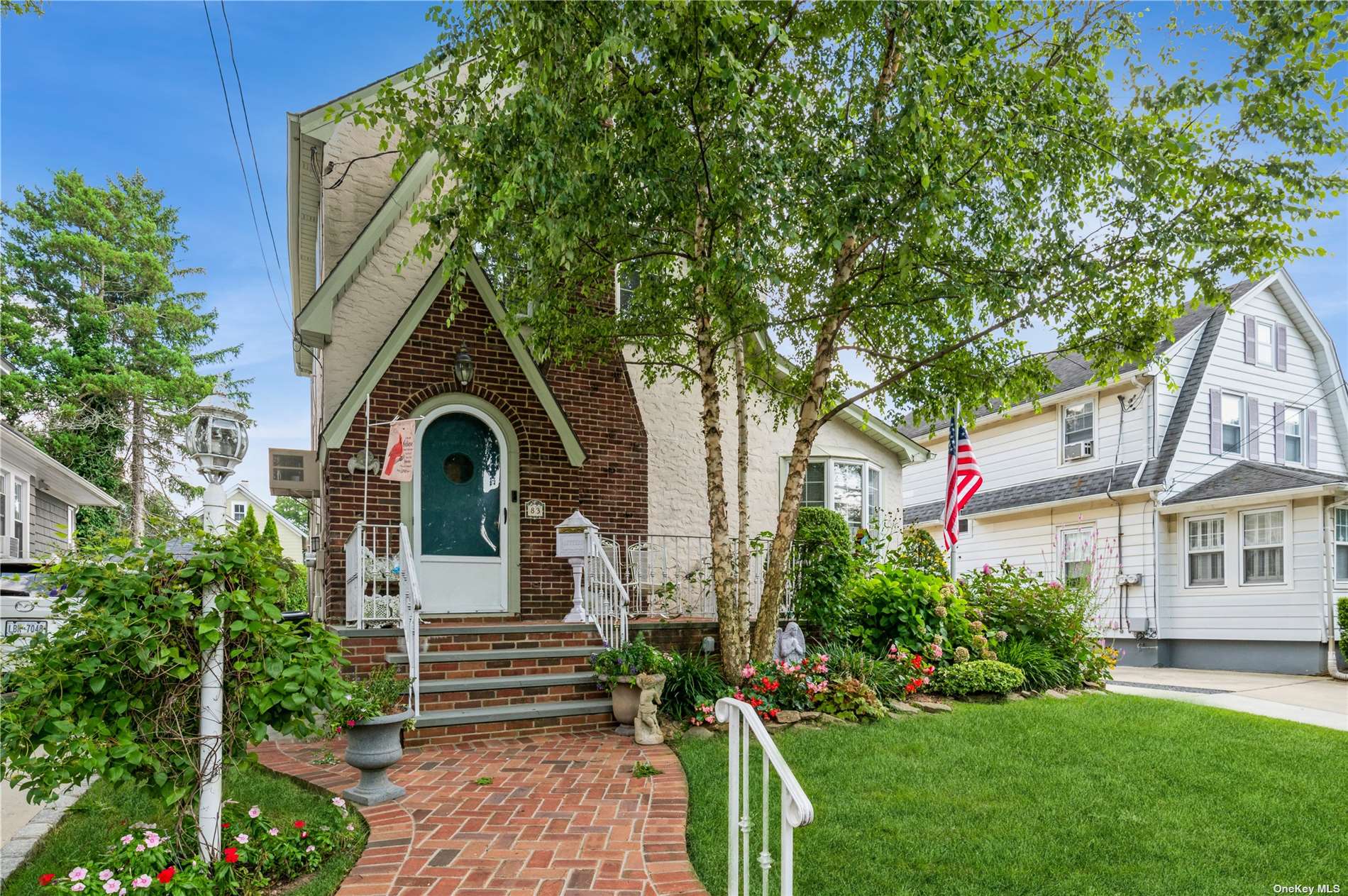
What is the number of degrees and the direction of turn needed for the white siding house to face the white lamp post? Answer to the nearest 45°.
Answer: approximately 45° to its right

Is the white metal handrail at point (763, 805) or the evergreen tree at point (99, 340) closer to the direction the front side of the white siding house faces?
the white metal handrail

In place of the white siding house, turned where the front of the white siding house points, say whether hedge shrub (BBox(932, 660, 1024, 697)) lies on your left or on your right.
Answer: on your right

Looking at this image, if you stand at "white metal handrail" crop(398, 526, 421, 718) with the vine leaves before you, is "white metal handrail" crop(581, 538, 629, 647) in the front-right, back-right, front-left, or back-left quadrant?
back-left

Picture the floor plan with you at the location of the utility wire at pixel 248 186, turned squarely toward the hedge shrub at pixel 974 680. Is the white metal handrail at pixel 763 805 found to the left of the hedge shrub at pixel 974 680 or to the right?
right

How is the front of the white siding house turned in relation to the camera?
facing the viewer and to the right of the viewer

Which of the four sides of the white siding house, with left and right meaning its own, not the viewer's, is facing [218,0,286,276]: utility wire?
right

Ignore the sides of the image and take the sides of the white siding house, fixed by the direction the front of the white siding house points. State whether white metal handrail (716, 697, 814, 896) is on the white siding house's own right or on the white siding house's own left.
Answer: on the white siding house's own right

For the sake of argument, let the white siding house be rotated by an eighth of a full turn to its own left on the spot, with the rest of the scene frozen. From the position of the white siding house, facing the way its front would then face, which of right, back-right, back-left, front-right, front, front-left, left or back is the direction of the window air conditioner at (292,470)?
back-right

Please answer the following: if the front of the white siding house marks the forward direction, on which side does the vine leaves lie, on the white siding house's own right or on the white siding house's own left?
on the white siding house's own right
